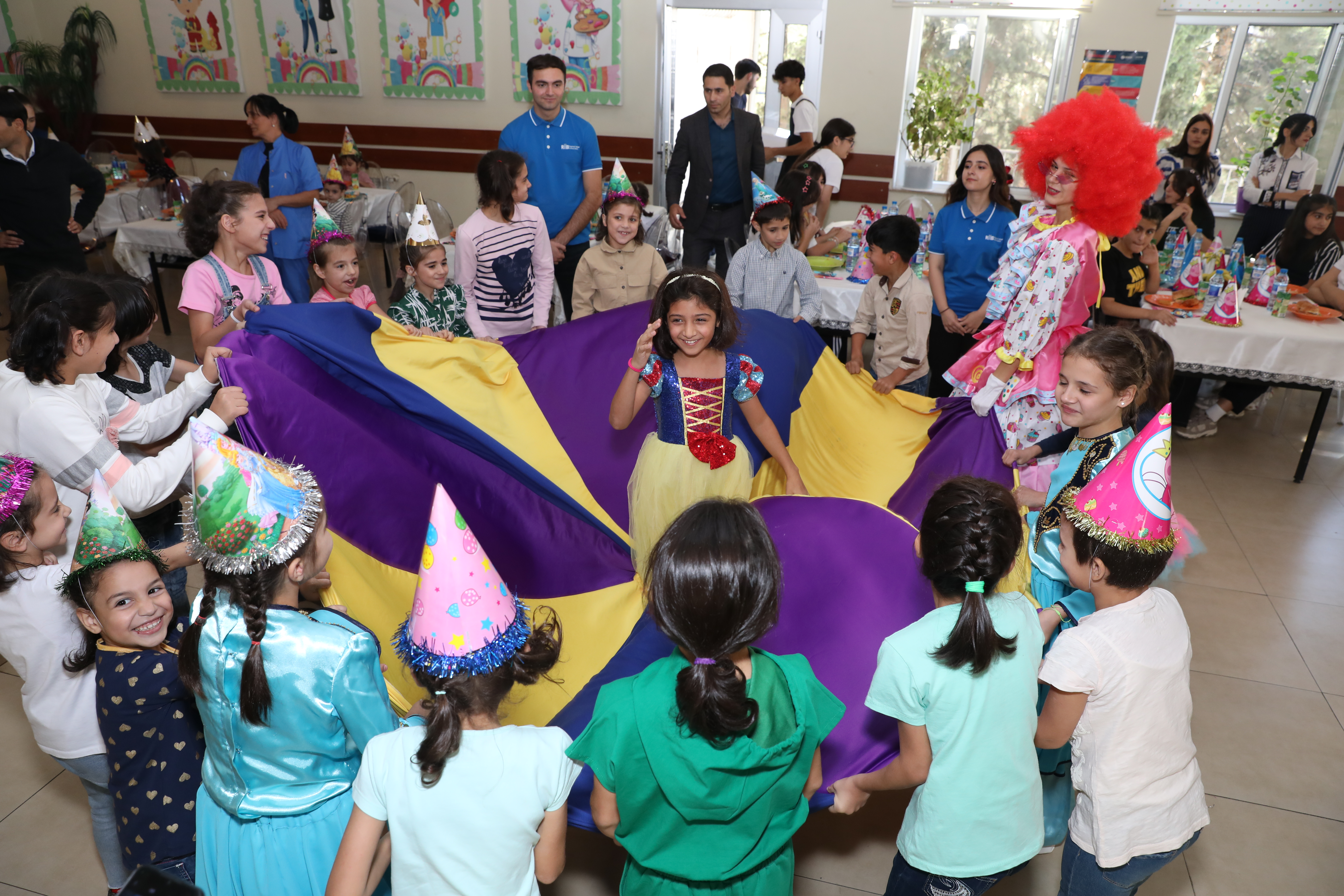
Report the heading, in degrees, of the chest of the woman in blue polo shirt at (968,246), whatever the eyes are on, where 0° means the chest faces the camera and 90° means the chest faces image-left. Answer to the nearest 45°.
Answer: approximately 0°

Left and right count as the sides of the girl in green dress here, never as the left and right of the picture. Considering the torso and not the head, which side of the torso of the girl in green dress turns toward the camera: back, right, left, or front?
back

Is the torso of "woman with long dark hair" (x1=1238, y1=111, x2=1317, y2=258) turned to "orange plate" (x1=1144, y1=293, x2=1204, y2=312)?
yes

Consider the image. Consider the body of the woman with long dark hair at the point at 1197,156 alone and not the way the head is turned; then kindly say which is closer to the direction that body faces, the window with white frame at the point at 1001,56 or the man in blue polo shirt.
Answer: the man in blue polo shirt

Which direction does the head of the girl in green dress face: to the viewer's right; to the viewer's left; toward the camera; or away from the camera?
away from the camera

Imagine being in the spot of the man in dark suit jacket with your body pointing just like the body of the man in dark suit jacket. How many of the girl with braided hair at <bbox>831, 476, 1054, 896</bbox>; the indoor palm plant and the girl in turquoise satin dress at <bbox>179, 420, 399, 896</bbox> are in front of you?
2

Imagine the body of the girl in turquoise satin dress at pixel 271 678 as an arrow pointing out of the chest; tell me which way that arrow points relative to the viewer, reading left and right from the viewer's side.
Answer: facing away from the viewer and to the right of the viewer
